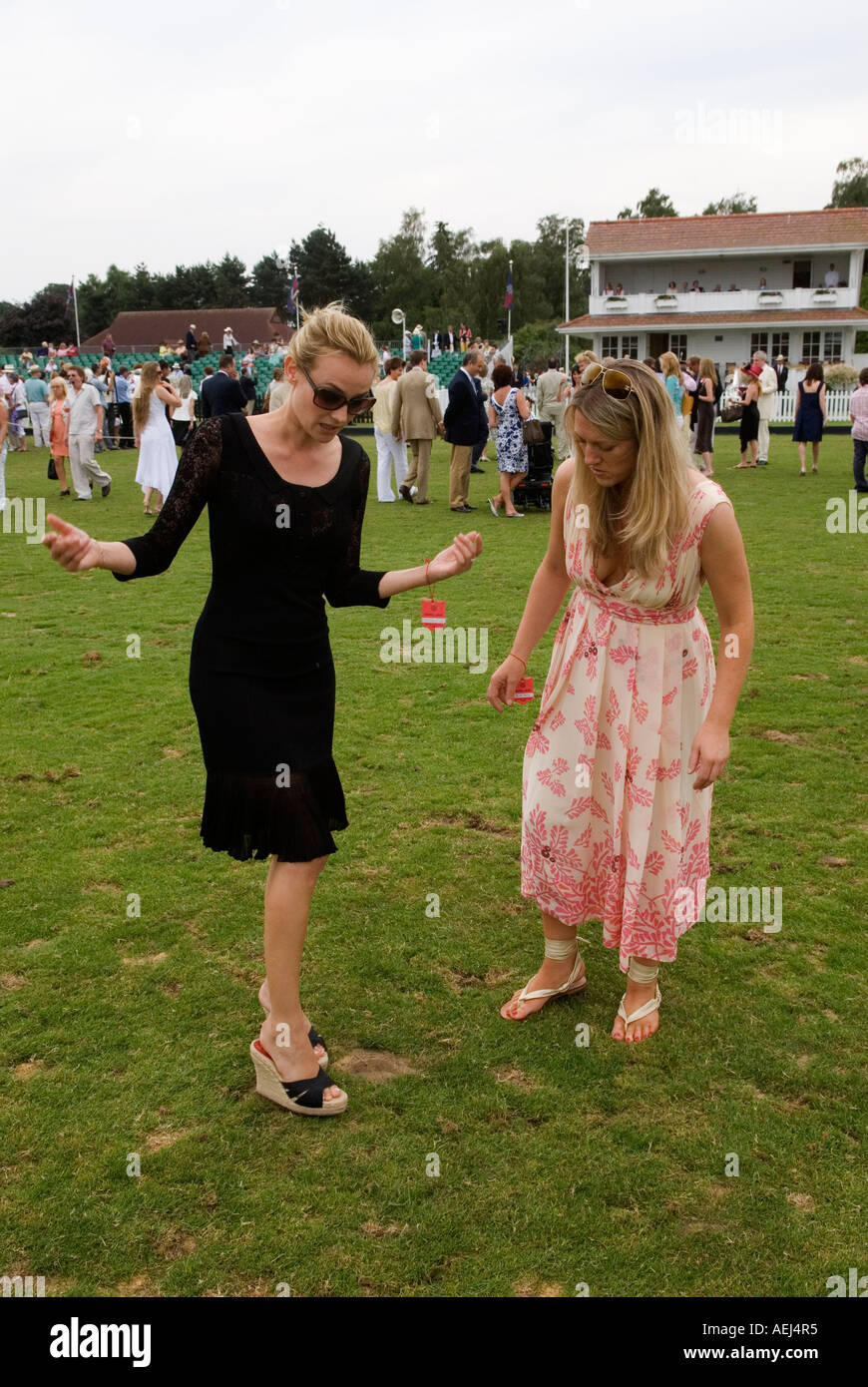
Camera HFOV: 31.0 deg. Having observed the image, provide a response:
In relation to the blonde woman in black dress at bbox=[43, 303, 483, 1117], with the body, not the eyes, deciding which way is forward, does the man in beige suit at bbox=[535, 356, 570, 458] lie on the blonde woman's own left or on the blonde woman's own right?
on the blonde woman's own left

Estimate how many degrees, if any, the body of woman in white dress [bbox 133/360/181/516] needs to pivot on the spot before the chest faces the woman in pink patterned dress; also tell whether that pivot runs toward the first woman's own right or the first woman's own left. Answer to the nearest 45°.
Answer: approximately 135° to the first woman's own right

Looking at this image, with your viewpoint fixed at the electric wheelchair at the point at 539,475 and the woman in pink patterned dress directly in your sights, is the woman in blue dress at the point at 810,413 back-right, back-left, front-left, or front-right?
back-left

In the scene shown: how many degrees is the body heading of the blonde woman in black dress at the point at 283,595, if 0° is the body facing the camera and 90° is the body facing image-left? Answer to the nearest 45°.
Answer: approximately 315°

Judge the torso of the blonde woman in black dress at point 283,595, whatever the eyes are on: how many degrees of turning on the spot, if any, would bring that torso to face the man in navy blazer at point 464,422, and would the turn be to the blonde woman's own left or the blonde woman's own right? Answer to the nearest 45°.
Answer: approximately 135° to the blonde woman's own left

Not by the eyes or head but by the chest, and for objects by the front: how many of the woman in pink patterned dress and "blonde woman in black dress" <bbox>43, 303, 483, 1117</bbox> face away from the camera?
0

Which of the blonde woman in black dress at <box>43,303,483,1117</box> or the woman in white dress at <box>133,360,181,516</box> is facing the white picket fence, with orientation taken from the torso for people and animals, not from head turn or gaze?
the woman in white dress

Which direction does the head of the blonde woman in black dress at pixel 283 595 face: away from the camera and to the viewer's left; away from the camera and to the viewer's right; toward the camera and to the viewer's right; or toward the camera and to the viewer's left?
toward the camera and to the viewer's right

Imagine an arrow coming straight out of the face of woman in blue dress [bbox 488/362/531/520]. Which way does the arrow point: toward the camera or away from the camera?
away from the camera
